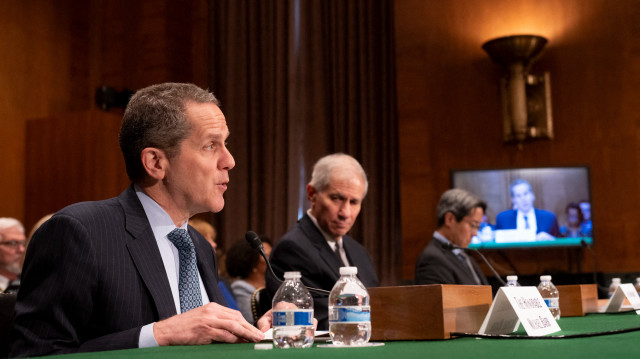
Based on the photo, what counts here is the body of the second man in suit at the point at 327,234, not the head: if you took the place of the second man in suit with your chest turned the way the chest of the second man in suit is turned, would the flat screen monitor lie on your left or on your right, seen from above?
on your left

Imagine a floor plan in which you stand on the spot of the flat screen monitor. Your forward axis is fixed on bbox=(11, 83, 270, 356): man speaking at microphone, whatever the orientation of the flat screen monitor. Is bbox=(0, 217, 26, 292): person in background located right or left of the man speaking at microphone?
right

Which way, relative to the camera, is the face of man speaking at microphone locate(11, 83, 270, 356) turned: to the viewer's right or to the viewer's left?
to the viewer's right

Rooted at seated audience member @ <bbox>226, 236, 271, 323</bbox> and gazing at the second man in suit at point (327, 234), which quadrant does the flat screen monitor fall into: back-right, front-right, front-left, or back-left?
back-left

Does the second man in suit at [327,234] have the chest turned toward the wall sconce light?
no

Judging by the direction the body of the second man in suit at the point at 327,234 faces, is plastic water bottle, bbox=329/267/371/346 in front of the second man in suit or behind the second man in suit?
in front

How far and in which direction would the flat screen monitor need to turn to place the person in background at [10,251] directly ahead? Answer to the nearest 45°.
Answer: approximately 45° to its right

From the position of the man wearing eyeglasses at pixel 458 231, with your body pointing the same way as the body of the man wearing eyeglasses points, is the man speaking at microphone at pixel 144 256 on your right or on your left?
on your right

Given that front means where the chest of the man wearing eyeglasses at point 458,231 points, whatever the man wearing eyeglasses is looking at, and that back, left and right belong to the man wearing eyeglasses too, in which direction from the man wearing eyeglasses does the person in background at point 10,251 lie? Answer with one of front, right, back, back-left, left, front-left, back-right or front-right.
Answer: back-right

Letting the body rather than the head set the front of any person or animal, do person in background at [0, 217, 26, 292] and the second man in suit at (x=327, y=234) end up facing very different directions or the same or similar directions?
same or similar directions

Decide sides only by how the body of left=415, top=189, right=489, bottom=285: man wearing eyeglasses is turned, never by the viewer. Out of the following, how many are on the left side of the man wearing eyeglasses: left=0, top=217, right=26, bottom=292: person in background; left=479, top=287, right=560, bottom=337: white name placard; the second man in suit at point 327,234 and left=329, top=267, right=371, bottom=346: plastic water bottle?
0

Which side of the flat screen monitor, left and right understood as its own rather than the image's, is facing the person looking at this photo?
front

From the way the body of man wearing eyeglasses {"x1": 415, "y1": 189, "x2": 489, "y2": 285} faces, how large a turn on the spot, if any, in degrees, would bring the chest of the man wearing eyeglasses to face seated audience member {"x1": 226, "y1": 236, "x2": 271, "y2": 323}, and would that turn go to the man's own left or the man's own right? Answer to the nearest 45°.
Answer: approximately 135° to the man's own right

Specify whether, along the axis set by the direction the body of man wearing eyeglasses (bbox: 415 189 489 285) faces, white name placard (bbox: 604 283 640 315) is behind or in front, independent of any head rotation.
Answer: in front

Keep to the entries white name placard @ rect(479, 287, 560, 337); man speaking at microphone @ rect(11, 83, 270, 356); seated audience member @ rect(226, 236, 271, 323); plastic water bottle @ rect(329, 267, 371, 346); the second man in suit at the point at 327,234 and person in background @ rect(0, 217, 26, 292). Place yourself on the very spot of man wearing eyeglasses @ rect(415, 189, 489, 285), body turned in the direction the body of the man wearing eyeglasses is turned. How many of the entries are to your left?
0

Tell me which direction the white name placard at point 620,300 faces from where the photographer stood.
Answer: facing the viewer and to the right of the viewer

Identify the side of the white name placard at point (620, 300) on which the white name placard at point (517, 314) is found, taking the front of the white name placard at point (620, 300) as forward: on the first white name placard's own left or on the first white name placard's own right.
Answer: on the first white name placard's own right

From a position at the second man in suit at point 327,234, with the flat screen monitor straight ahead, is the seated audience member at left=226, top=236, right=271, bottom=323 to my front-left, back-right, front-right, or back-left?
front-left

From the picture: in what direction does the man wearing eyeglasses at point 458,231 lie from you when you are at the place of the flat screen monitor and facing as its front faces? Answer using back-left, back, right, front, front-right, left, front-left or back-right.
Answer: front

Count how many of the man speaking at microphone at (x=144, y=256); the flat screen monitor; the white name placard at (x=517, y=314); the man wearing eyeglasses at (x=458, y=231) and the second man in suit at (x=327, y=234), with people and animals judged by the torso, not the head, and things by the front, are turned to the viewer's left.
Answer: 0
